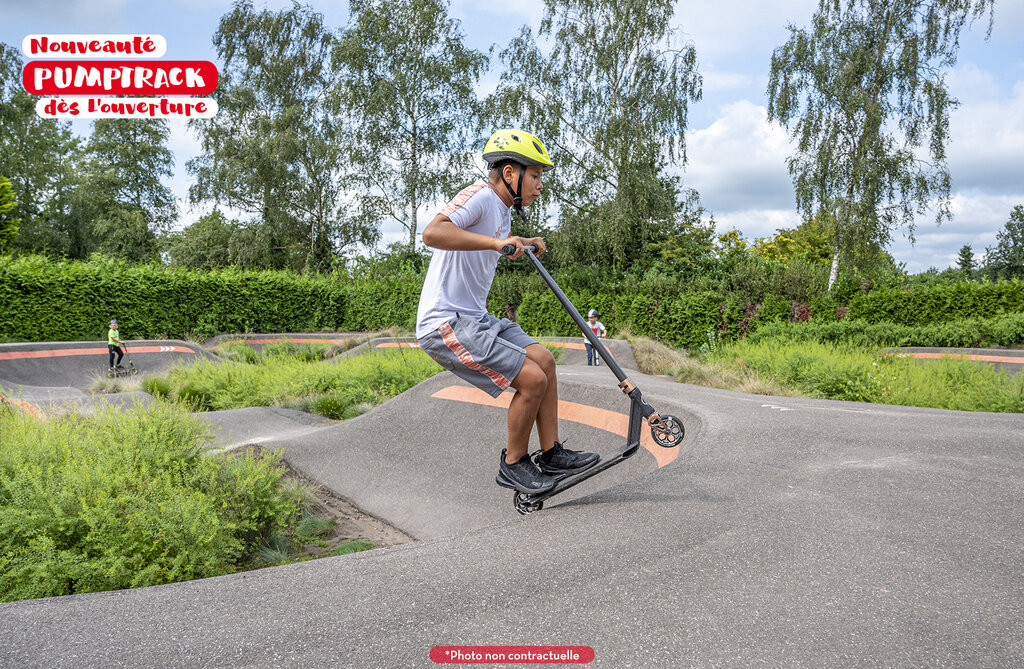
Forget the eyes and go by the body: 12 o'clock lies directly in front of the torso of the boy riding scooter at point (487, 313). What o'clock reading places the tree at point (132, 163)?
The tree is roughly at 8 o'clock from the boy riding scooter.

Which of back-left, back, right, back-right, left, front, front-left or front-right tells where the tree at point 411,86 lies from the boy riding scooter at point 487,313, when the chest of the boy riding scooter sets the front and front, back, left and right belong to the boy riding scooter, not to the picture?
left

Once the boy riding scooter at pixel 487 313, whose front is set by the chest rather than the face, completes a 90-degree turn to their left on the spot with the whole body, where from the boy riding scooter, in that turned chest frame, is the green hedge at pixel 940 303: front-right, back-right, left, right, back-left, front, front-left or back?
front-right

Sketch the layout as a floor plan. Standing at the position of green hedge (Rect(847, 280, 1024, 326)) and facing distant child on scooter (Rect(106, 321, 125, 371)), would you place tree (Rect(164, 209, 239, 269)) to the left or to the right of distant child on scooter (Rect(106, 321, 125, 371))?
right

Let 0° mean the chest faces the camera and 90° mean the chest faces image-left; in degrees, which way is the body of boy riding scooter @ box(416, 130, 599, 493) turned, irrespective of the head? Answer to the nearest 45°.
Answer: approximately 270°

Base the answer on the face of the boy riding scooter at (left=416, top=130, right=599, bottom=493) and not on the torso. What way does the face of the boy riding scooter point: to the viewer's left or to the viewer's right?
to the viewer's right
